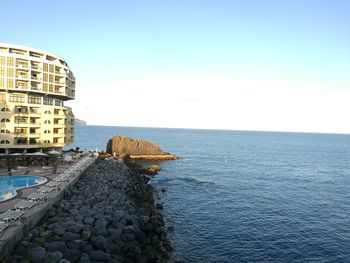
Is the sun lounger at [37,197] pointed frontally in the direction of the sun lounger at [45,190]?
no

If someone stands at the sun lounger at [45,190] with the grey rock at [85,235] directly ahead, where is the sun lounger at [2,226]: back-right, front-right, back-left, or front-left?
front-right
